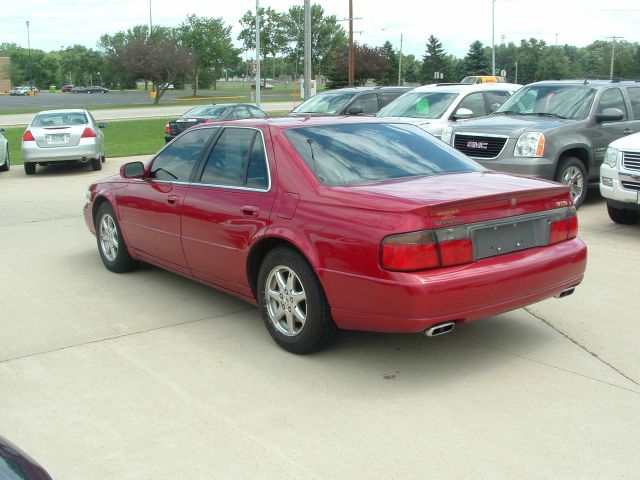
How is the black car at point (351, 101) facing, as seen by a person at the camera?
facing the viewer and to the left of the viewer

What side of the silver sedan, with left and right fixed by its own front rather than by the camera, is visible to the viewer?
back

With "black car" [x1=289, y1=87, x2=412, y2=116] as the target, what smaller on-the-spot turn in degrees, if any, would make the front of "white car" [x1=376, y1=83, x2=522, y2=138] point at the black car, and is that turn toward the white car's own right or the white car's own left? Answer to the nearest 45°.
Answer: approximately 90° to the white car's own right

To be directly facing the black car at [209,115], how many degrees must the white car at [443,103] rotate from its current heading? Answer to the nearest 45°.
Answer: approximately 90° to its right

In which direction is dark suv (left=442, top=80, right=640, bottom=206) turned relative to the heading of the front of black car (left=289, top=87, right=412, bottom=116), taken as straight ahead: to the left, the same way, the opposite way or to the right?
the same way

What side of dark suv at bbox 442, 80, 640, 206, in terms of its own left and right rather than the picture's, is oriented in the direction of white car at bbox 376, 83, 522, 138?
right

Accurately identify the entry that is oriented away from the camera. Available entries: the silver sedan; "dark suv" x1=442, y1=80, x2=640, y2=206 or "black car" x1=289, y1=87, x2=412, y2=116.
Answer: the silver sedan

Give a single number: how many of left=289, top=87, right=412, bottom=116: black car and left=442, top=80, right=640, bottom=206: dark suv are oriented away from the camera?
0

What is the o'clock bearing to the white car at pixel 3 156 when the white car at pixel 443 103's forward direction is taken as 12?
the white car at pixel 3 156 is roughly at 2 o'clock from the white car at pixel 443 103.

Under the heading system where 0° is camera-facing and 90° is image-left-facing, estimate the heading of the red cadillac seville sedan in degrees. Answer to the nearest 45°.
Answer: approximately 135°

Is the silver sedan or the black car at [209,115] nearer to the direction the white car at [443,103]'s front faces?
the silver sedan

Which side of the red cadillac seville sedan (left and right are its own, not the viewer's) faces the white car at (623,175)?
right

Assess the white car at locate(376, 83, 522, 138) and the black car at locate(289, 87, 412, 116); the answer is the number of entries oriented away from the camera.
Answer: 0

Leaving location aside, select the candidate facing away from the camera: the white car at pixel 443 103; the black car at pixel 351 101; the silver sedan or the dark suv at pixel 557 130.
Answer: the silver sedan
